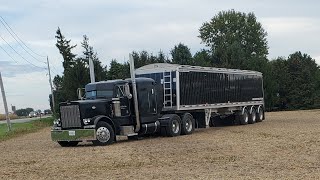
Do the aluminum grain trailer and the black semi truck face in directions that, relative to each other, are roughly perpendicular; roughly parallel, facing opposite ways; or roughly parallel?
roughly parallel

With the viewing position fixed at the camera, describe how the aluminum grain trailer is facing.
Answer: facing the viewer and to the left of the viewer
